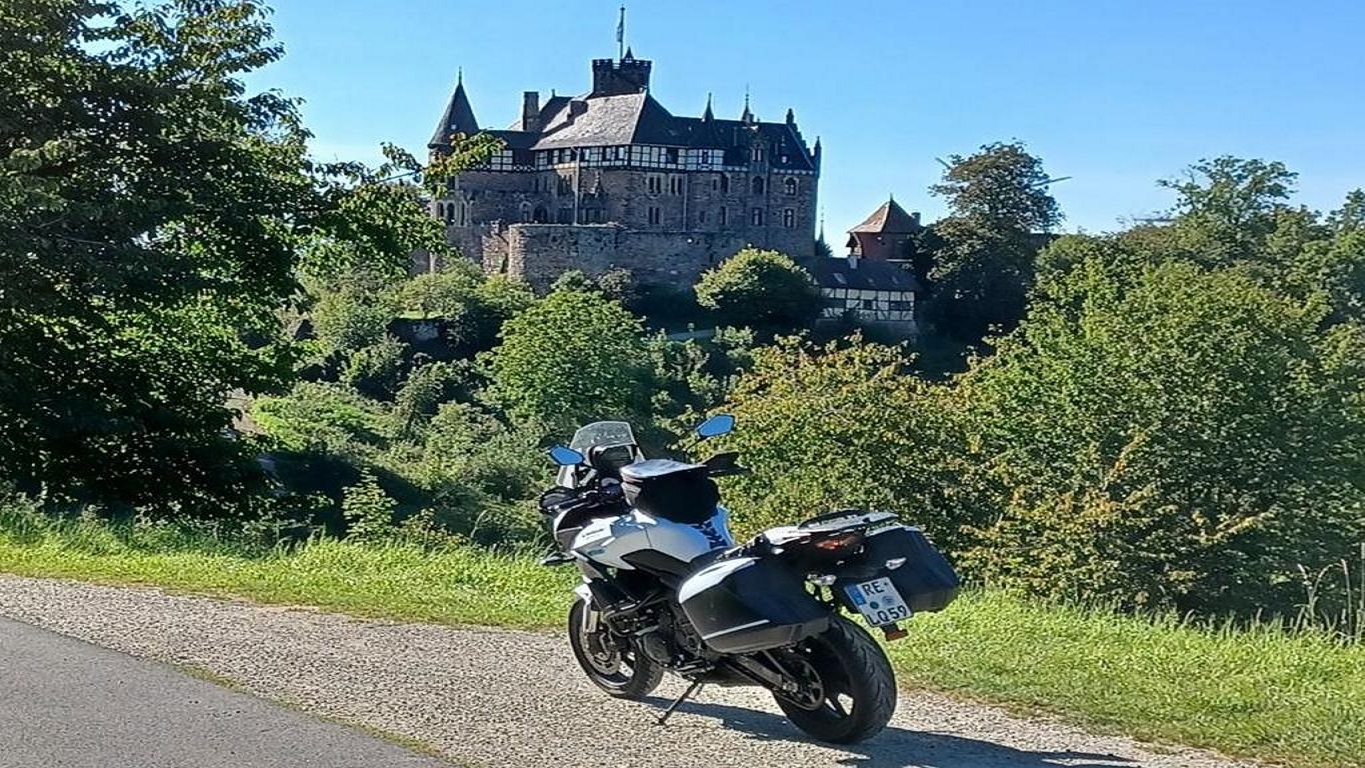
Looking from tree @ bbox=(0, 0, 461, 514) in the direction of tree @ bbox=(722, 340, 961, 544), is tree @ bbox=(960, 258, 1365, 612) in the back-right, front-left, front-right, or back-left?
front-right

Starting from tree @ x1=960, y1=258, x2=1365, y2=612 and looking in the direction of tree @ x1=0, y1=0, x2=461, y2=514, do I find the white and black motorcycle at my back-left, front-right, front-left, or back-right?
front-left

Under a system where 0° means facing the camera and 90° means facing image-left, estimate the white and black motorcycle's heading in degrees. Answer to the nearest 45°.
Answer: approximately 135°

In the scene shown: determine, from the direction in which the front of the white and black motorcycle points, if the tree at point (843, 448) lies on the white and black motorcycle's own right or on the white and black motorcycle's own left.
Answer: on the white and black motorcycle's own right

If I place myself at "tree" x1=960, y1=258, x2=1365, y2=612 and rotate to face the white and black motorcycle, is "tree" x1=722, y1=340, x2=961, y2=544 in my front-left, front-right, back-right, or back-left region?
front-right

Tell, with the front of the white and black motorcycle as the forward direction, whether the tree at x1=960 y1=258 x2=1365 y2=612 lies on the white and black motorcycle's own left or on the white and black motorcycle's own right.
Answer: on the white and black motorcycle's own right

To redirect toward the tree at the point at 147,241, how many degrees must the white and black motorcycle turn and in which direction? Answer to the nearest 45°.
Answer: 0° — it already faces it
